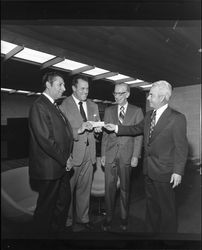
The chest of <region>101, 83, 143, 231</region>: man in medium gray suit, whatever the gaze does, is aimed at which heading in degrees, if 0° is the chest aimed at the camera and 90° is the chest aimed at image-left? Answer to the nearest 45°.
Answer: approximately 0°

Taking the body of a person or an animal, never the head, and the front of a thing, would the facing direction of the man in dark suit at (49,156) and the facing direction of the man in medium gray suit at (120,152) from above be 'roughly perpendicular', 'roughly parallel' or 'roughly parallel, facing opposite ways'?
roughly perpendicular

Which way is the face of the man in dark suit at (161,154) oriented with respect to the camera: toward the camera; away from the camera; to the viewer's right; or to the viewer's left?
to the viewer's left

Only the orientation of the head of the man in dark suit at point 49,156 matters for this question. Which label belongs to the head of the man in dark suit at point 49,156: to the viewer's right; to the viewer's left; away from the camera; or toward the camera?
to the viewer's right

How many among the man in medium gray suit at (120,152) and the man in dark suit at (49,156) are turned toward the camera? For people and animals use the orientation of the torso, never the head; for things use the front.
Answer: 1

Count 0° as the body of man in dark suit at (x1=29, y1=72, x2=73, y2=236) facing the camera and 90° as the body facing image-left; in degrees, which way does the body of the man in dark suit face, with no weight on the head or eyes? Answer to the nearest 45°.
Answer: approximately 270°
